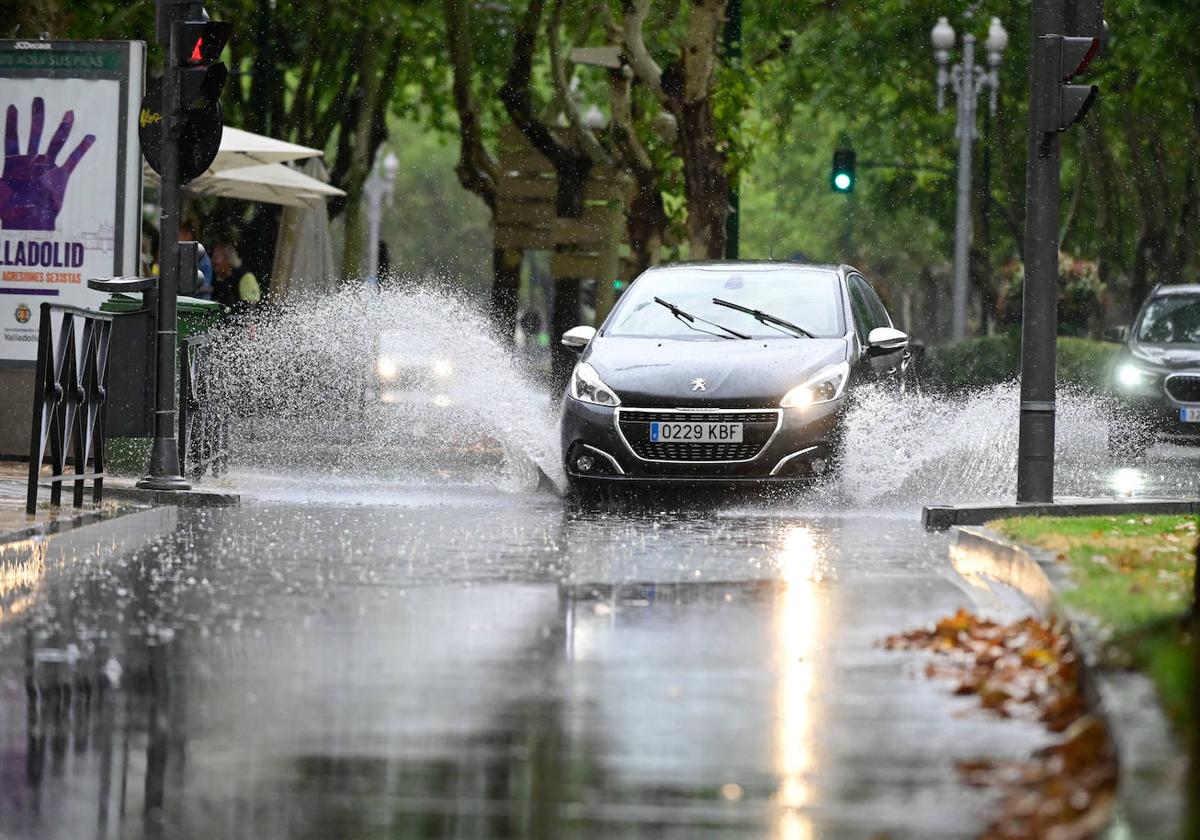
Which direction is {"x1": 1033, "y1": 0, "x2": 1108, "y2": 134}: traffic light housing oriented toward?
to the viewer's right

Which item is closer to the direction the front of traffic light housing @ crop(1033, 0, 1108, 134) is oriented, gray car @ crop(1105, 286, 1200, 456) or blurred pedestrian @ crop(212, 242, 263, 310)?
the gray car

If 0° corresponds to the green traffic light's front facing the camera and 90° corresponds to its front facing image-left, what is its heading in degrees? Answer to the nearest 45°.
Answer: approximately 0°

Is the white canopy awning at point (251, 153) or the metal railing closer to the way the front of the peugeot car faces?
the metal railing

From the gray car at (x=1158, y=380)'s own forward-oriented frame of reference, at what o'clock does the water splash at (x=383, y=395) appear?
The water splash is roughly at 2 o'clock from the gray car.

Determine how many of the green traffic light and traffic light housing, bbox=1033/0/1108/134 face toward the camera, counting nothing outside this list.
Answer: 1

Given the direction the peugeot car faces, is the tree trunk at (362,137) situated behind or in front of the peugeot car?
behind
